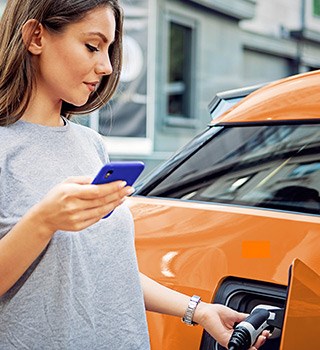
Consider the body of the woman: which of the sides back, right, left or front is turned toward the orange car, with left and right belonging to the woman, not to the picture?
left

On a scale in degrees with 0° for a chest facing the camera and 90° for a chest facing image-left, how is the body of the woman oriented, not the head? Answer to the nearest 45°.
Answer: approximately 315°
